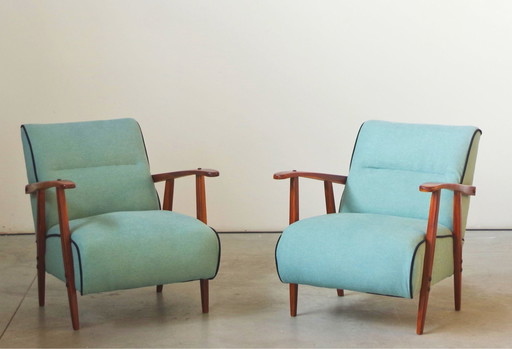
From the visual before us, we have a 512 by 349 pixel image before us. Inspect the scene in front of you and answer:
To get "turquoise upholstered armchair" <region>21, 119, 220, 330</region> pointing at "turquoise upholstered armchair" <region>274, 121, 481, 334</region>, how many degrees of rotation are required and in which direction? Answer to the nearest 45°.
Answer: approximately 45° to its left

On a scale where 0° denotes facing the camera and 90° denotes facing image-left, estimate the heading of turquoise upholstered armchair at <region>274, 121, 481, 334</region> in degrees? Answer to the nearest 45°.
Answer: approximately 45°

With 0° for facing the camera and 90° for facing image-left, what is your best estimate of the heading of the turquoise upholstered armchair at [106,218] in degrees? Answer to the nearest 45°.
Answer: approximately 315°

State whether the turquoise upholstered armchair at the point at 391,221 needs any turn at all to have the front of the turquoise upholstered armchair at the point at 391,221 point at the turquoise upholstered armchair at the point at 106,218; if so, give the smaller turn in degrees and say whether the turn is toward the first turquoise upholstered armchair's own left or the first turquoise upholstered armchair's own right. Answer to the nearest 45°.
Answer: approximately 45° to the first turquoise upholstered armchair's own right
